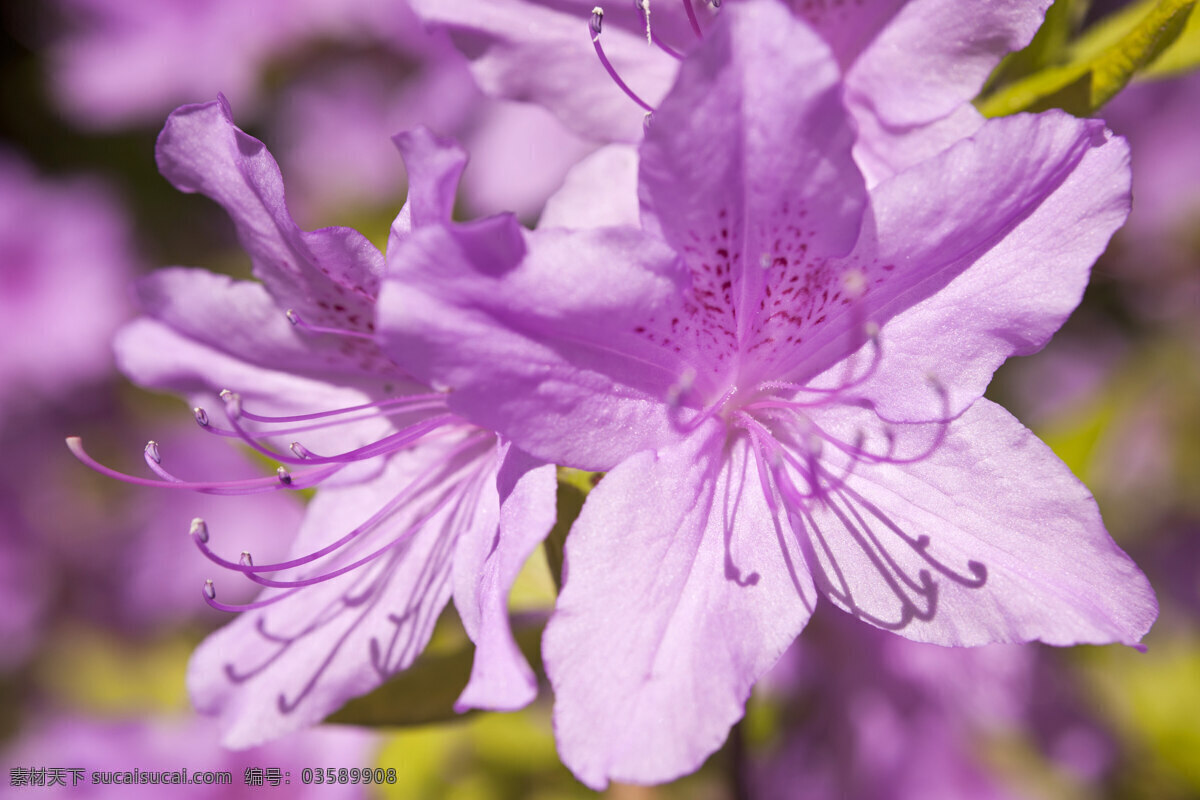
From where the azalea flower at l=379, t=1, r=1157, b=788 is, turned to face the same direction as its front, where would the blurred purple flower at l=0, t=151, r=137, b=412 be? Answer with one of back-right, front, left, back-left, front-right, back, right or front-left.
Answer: back-right

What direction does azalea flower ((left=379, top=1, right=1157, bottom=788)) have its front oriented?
toward the camera

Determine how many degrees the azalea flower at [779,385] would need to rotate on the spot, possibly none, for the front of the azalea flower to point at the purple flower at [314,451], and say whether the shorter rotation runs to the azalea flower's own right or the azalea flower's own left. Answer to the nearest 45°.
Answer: approximately 90° to the azalea flower's own right
